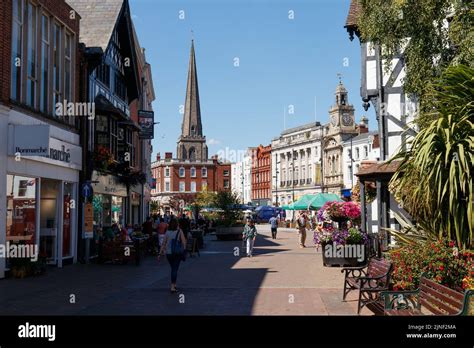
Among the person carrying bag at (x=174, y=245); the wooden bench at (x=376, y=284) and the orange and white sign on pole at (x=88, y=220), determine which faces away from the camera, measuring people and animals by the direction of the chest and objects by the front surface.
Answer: the person carrying bag

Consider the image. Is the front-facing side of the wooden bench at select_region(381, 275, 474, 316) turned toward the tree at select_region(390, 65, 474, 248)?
no

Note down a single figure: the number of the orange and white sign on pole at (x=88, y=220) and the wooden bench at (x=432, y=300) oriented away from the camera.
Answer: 0

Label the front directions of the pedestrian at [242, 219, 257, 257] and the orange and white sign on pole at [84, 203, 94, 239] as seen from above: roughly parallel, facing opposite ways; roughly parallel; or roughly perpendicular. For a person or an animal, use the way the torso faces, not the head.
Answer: roughly parallel

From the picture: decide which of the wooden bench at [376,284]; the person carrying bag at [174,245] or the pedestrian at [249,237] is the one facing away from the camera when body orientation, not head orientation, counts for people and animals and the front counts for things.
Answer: the person carrying bag

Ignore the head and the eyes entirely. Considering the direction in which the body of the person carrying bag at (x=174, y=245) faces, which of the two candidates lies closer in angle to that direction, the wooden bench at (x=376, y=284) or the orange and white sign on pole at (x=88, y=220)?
the orange and white sign on pole

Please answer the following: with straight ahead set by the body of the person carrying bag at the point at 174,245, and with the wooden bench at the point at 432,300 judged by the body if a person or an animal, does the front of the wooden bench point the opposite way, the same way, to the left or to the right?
to the left

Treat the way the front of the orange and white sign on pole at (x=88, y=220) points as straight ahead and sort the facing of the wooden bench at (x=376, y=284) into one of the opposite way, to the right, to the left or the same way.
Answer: to the right

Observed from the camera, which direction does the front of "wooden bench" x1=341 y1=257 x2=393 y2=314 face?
facing the viewer and to the left of the viewer

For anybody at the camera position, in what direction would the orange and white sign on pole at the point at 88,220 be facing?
facing the viewer

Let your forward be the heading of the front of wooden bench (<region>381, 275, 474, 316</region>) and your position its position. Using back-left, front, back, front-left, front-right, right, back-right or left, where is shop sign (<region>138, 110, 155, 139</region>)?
right

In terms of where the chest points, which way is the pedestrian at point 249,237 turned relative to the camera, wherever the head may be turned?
toward the camera

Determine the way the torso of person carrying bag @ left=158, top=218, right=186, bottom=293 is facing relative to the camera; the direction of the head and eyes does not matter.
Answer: away from the camera

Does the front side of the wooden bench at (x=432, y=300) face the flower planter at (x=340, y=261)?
no

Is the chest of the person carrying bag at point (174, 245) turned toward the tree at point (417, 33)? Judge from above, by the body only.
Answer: no

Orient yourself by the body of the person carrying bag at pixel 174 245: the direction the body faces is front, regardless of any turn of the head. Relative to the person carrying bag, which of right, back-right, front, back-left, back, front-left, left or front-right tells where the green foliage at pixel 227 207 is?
front

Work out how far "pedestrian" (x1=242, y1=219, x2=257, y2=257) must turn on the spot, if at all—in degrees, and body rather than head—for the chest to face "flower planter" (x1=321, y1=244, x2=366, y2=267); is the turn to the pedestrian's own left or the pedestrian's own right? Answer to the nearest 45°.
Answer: approximately 45° to the pedestrian's own left

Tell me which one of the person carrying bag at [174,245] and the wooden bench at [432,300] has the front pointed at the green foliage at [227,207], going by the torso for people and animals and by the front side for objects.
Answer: the person carrying bag
